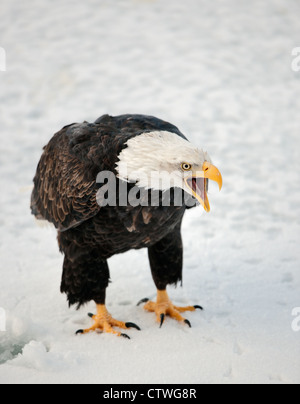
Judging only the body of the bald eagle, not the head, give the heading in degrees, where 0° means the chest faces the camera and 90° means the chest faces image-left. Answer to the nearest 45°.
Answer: approximately 315°
